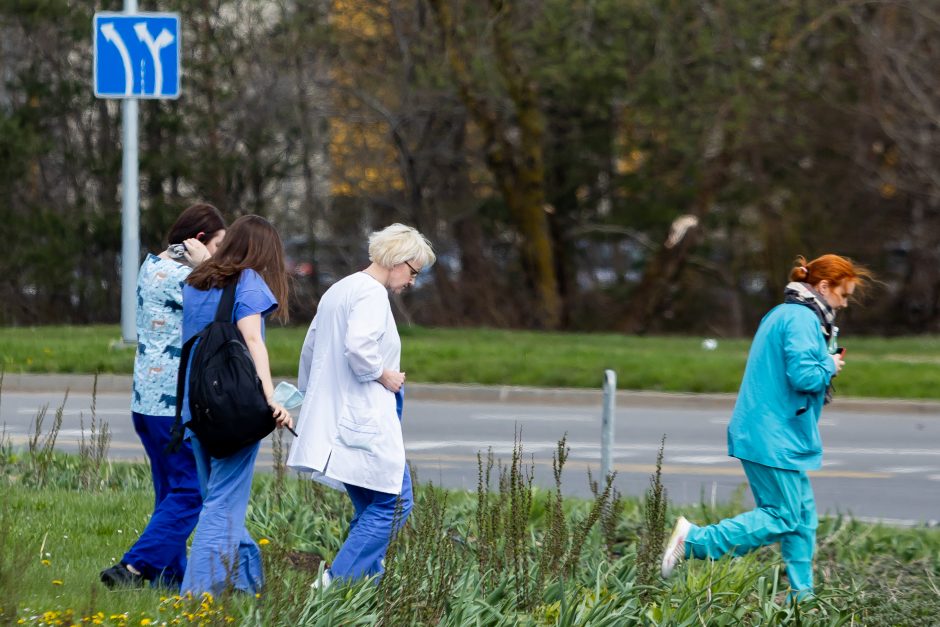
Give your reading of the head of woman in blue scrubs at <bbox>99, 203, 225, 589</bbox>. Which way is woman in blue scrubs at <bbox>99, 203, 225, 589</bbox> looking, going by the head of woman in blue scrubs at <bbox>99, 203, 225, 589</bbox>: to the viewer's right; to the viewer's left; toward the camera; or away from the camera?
to the viewer's right

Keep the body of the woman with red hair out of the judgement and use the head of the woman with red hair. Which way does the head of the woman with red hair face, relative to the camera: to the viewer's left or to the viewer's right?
to the viewer's right

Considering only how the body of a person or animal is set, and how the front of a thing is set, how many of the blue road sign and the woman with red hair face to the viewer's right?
1

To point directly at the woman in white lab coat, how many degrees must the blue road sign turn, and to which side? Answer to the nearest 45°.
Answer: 0° — it already faces them

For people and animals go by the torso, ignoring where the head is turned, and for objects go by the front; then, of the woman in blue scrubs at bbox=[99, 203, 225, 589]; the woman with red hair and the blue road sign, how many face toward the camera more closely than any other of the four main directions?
1

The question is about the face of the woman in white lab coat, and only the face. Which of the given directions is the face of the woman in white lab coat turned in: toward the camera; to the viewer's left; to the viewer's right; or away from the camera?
to the viewer's right

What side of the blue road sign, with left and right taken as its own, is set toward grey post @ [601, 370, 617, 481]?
front

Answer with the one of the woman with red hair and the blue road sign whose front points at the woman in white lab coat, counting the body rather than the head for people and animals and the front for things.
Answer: the blue road sign

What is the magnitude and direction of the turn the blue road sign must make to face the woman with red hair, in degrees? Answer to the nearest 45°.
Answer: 0° — it already faces them

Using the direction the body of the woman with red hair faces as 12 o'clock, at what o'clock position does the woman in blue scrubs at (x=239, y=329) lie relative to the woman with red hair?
The woman in blue scrubs is roughly at 5 o'clock from the woman with red hair.
